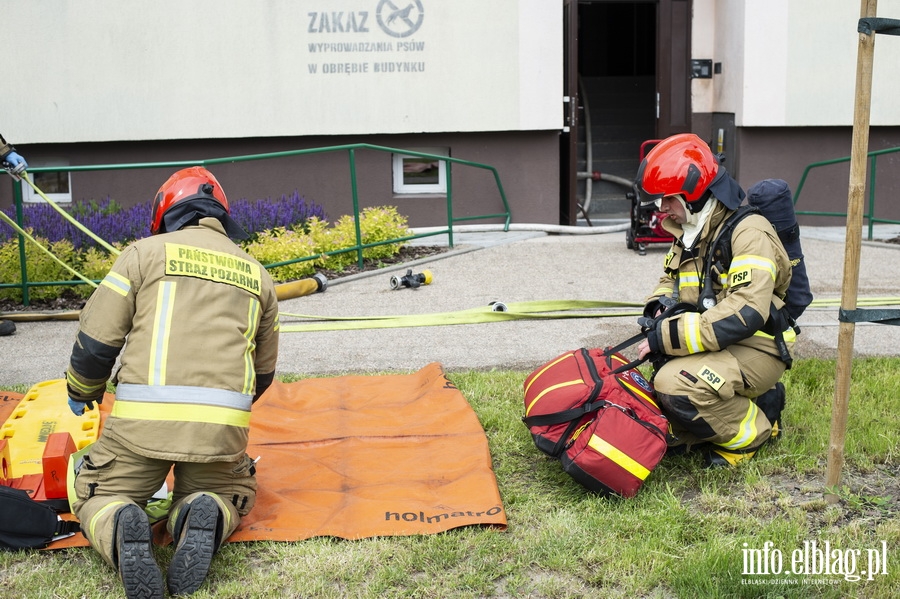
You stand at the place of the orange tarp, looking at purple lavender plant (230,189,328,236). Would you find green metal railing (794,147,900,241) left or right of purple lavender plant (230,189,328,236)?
right

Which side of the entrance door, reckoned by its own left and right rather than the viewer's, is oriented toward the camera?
front

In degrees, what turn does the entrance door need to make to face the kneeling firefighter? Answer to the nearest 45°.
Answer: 0° — it already faces them

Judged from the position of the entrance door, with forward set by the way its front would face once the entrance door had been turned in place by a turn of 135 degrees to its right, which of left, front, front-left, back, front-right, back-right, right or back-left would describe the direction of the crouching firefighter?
back-left

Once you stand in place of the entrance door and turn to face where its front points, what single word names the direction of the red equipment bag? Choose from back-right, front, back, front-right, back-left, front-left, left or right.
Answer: front

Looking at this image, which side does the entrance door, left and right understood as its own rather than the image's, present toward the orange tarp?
front

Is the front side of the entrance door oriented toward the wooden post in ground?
yes

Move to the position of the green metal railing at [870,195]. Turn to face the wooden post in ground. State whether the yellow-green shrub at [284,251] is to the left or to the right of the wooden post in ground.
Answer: right

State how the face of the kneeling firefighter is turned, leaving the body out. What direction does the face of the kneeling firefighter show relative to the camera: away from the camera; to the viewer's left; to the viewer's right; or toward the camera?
away from the camera

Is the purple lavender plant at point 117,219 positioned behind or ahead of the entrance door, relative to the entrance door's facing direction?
ahead

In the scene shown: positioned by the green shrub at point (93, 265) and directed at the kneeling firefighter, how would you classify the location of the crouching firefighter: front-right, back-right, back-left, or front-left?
front-left

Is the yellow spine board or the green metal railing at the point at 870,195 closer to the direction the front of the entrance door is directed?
the yellow spine board

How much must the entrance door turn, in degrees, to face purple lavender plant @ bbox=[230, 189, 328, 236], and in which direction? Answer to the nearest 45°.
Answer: approximately 45° to its right

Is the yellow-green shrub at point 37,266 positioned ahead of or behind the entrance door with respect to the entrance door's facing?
ahead
